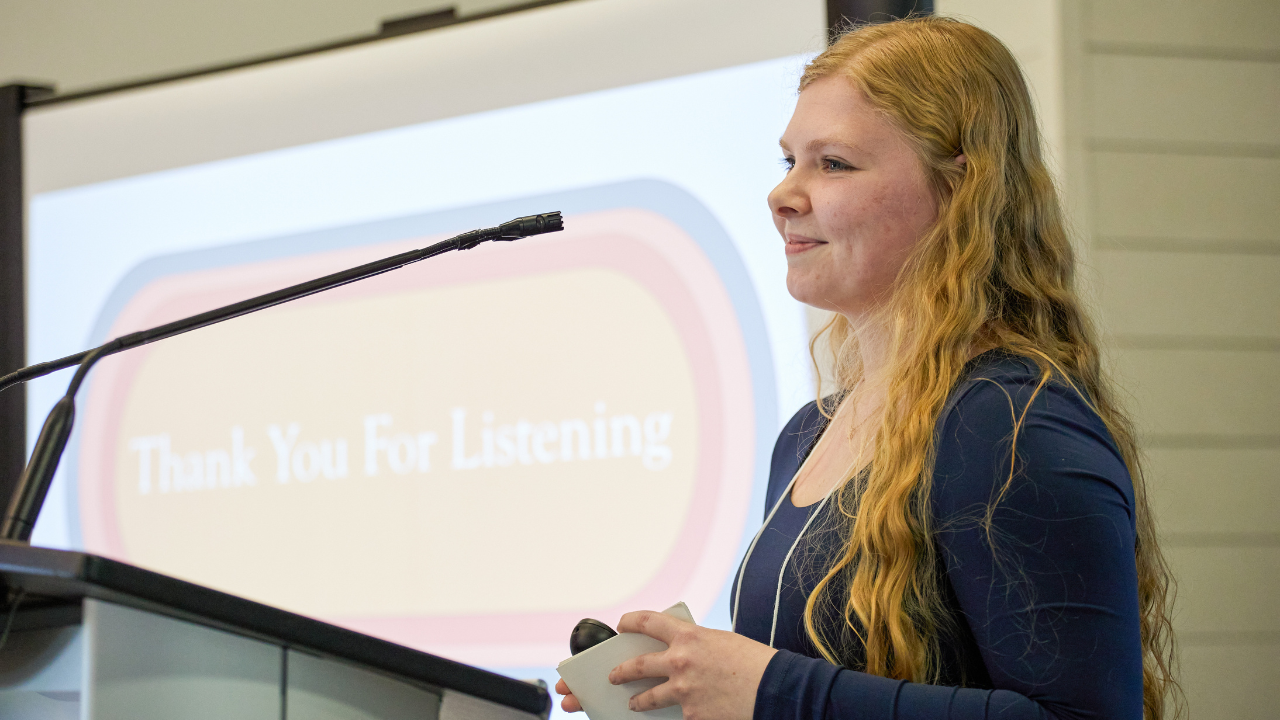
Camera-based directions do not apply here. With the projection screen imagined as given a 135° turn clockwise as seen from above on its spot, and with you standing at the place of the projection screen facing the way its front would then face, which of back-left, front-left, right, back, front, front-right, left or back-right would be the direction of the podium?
back

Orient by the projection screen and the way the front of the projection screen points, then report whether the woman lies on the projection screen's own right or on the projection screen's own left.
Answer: on the projection screen's own left

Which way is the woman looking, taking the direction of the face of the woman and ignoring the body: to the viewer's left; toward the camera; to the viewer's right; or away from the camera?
to the viewer's left

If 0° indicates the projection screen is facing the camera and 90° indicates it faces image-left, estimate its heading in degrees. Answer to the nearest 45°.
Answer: approximately 45°
